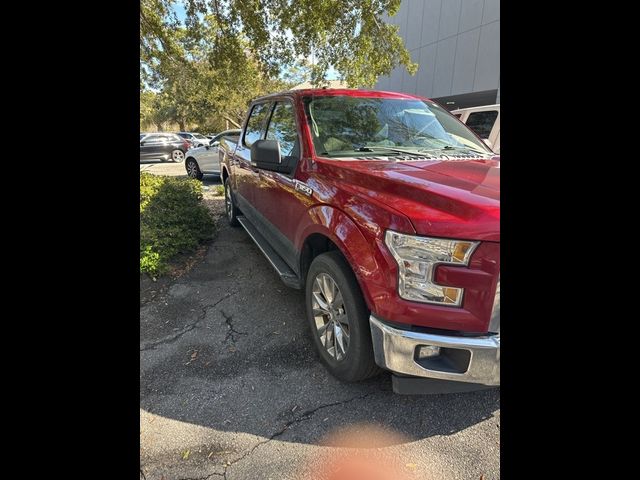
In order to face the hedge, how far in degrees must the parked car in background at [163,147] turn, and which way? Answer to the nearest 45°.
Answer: approximately 90° to its left

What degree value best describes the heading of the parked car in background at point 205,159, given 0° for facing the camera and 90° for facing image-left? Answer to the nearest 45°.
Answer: approximately 90°

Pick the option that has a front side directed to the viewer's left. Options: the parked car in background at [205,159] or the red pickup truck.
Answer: the parked car in background

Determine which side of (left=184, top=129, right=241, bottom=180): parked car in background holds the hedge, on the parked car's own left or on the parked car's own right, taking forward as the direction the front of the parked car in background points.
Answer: on the parked car's own left

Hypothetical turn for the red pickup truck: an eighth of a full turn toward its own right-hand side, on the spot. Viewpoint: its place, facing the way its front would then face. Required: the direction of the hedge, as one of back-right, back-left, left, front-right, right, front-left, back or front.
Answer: back-right

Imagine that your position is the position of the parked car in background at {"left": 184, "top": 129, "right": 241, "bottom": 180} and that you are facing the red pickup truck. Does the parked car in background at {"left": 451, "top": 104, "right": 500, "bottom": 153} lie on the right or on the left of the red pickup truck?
left

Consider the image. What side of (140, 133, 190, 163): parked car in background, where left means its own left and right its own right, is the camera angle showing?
left

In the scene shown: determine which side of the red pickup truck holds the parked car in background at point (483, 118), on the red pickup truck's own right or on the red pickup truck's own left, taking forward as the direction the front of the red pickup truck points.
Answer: on the red pickup truck's own left

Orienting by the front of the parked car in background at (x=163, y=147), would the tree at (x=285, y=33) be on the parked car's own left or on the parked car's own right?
on the parked car's own left
